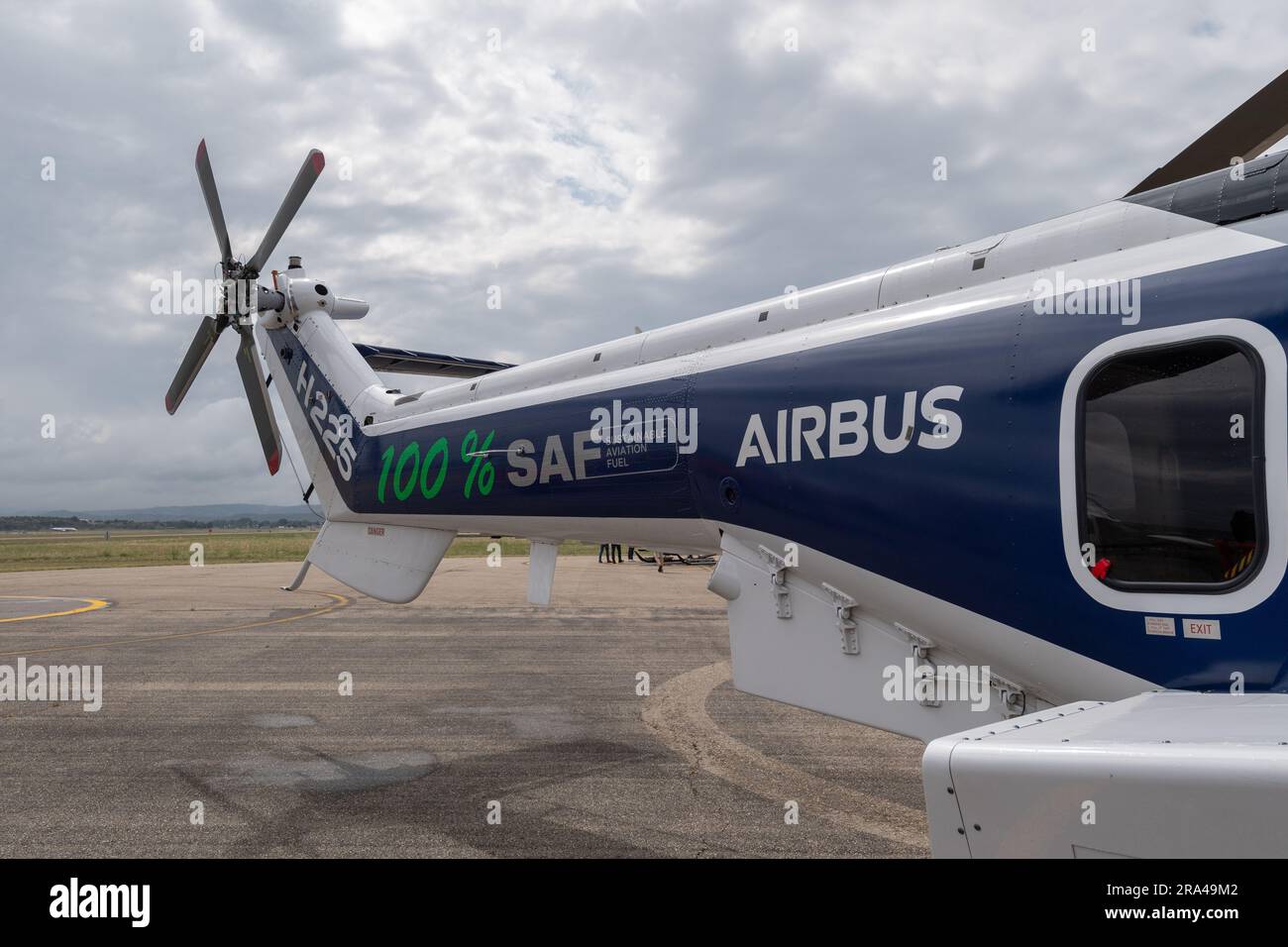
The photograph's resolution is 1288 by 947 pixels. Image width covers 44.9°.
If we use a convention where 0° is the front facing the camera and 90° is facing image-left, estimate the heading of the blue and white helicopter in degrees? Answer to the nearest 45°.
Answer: approximately 315°
